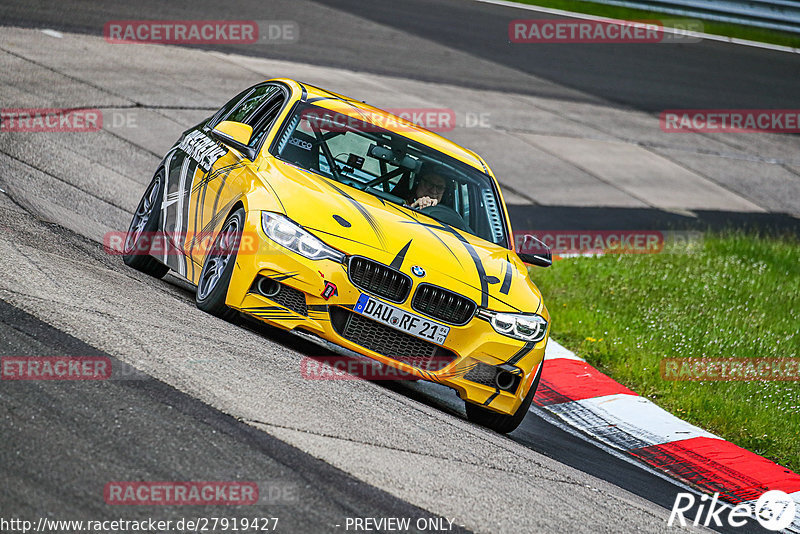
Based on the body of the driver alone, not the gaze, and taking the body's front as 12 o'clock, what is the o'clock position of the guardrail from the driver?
The guardrail is roughly at 8 o'clock from the driver.

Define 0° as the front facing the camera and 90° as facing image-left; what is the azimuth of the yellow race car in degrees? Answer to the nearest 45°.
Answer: approximately 315°

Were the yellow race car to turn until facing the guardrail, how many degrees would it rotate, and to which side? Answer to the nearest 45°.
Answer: approximately 135° to its left
